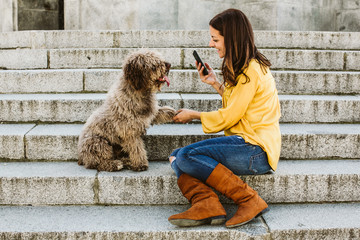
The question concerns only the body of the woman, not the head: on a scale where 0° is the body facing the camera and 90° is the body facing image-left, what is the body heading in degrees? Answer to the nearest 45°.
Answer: approximately 90°

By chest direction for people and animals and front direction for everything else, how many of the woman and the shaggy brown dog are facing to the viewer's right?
1

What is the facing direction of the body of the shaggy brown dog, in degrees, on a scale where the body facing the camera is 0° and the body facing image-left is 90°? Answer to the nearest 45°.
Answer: approximately 270°

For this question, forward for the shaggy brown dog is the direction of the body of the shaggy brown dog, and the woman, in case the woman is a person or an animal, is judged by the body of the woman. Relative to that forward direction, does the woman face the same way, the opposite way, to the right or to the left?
the opposite way

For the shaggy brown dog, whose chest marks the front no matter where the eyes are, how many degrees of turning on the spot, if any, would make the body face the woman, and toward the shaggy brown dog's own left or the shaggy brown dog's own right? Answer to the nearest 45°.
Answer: approximately 45° to the shaggy brown dog's own right
